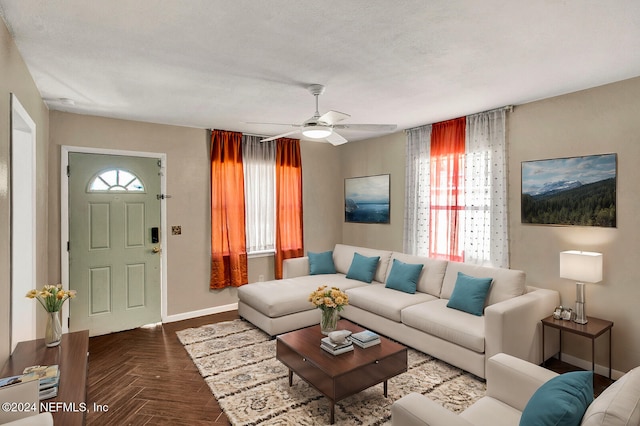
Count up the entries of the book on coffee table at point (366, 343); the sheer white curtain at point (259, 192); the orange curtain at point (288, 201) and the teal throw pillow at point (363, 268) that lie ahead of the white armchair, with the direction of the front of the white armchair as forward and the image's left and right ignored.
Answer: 4

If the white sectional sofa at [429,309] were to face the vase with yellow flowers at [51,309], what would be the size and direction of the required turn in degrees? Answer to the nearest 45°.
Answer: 0° — it already faces it

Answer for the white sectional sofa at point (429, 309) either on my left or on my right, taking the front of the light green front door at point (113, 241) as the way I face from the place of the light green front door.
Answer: on my left

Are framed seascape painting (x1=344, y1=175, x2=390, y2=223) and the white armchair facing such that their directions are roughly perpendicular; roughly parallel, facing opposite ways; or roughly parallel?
roughly perpendicular

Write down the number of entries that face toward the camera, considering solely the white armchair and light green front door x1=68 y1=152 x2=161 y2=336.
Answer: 1

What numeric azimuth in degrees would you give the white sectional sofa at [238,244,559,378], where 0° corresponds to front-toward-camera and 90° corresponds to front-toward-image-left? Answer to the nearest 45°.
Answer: approximately 45°

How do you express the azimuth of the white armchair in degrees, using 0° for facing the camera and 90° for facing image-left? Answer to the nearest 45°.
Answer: approximately 135°

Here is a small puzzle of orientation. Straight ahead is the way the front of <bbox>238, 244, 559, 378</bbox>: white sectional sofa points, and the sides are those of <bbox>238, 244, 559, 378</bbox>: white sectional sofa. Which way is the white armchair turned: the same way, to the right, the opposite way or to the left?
to the right

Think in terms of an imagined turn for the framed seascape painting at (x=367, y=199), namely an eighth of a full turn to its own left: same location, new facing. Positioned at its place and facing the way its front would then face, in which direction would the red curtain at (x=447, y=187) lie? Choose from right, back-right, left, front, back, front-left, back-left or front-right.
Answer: front-left

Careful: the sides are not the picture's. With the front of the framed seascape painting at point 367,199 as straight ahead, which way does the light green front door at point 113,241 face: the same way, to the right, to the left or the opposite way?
to the left

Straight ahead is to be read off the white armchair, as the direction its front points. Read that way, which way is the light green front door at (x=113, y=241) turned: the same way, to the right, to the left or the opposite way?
the opposite way
